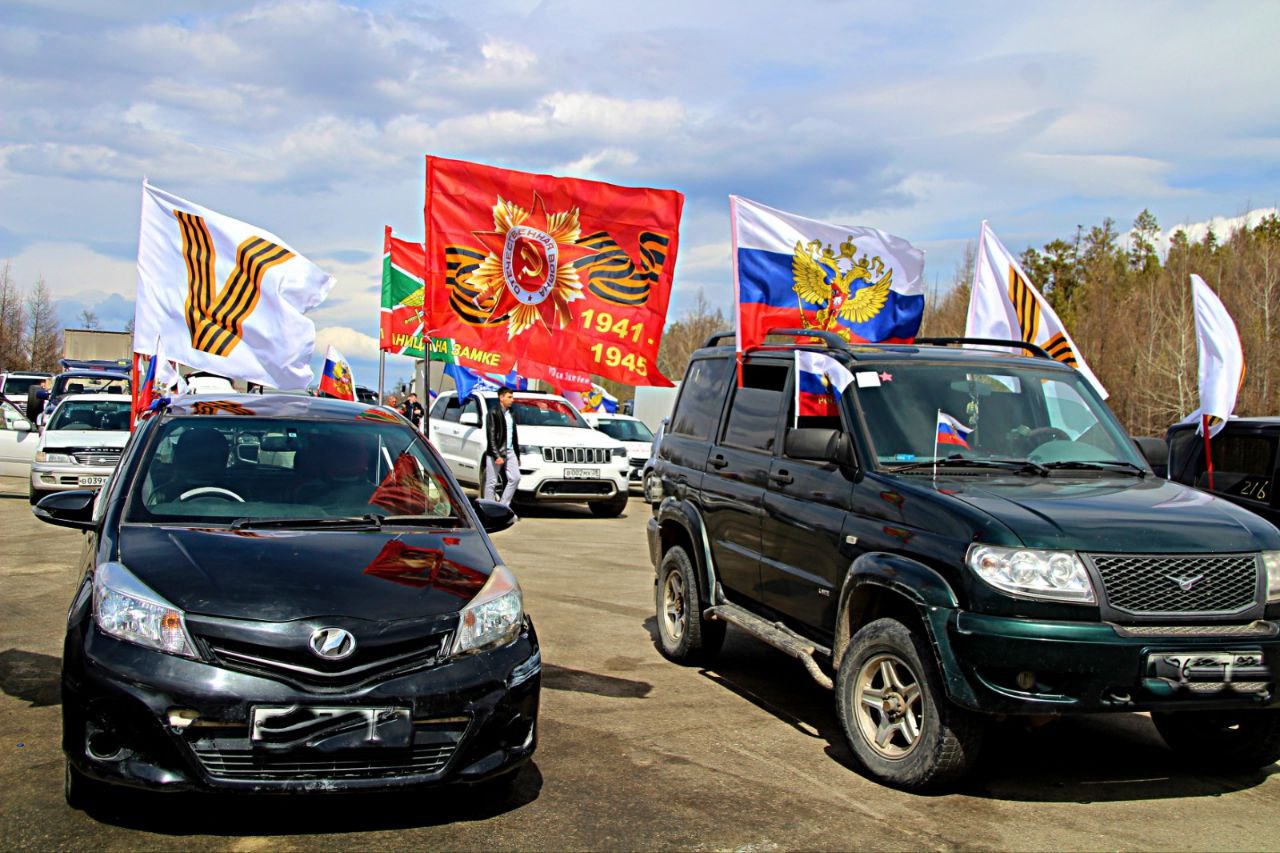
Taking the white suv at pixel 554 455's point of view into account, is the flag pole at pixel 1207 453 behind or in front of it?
in front

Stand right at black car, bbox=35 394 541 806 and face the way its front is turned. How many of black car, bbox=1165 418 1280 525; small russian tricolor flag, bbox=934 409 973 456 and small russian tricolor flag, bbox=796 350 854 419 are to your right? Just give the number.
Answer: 0

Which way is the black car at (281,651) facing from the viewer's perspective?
toward the camera

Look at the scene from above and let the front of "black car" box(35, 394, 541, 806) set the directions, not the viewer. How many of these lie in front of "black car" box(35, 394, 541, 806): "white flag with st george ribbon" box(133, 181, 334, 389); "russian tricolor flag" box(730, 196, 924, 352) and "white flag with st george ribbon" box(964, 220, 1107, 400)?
0

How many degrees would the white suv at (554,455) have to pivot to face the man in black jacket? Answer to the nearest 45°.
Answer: approximately 45° to its right

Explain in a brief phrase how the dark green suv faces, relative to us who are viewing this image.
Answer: facing the viewer and to the right of the viewer

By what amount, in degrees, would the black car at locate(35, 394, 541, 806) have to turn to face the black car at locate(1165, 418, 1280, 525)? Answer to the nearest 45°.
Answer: approximately 90° to its left

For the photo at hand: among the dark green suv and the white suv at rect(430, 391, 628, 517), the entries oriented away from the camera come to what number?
0

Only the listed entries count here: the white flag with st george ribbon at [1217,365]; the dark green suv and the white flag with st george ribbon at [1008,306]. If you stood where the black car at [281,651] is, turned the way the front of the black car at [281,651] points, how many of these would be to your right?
0

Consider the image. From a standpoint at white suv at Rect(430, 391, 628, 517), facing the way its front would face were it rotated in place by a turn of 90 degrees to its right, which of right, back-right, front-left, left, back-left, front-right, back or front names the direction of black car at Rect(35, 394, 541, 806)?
front-left

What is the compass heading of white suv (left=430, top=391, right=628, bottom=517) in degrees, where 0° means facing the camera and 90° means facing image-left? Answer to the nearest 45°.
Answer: approximately 315°

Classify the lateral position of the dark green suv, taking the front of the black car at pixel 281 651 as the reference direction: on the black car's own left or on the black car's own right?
on the black car's own left

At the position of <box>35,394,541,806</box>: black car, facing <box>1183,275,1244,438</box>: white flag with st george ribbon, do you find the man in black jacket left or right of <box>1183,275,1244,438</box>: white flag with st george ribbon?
left

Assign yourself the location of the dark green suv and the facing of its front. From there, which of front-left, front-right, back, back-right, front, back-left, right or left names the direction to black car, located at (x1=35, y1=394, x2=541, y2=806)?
right
